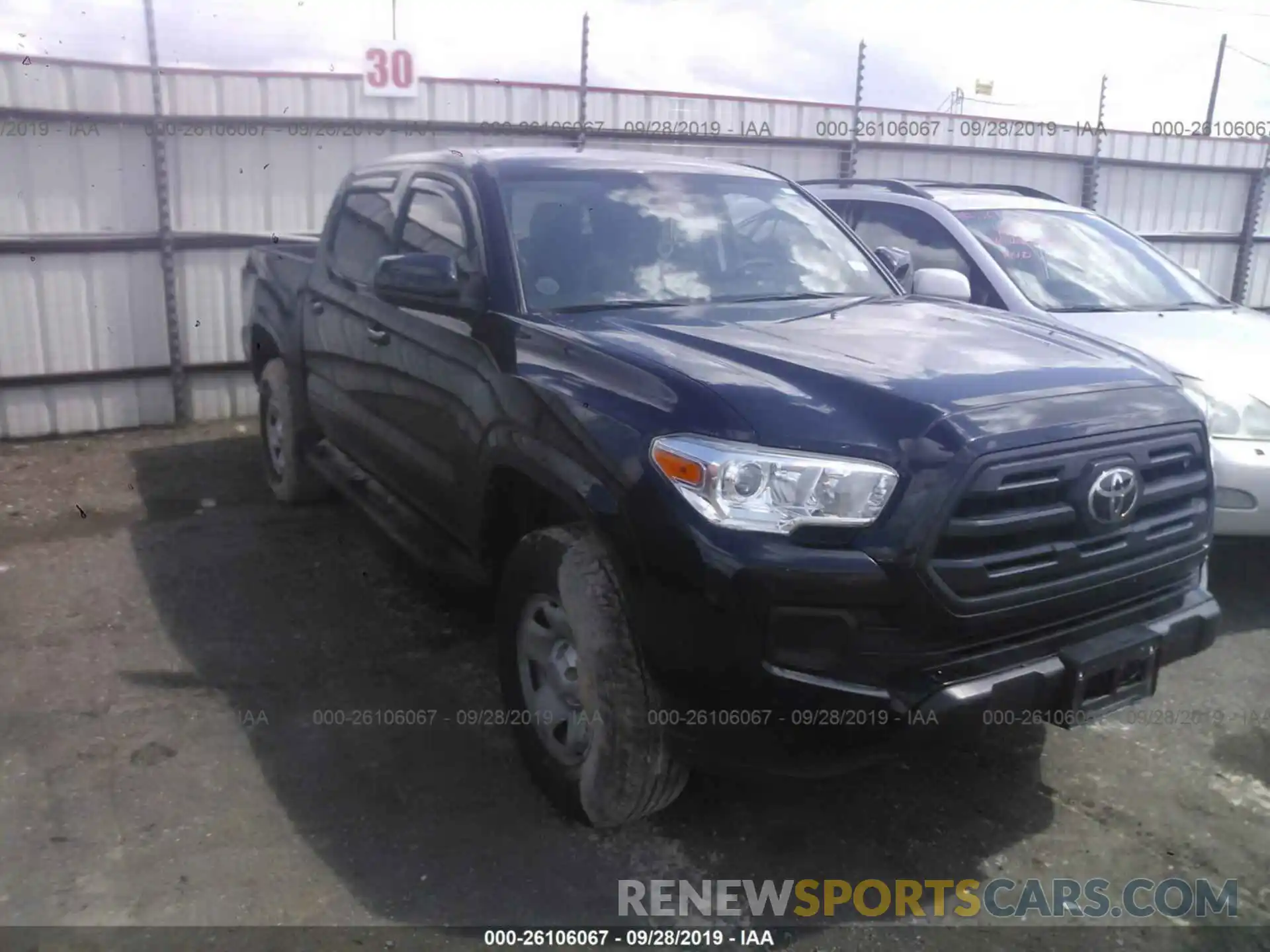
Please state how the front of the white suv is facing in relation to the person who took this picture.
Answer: facing the viewer and to the right of the viewer

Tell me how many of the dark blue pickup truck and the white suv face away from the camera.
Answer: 0

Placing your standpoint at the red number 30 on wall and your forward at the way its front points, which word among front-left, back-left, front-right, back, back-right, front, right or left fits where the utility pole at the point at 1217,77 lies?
back-left

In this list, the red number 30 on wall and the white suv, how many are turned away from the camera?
0

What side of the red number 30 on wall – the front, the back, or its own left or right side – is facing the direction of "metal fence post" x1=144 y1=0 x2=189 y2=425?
right

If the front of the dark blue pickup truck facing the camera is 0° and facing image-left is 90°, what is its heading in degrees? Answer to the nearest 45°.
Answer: approximately 315°

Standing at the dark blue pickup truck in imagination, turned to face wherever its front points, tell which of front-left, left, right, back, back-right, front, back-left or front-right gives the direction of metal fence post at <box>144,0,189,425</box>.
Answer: back

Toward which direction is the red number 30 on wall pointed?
toward the camera

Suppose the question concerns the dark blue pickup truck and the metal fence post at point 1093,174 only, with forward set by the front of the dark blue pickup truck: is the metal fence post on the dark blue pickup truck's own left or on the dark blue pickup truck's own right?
on the dark blue pickup truck's own left

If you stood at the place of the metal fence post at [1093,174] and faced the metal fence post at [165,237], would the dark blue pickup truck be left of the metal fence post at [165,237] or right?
left

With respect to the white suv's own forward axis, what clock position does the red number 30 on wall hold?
The red number 30 on wall is roughly at 5 o'clock from the white suv.

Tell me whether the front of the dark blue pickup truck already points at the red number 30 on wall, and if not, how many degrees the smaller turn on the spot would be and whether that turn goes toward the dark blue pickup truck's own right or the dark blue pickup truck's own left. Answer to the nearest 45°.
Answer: approximately 180°

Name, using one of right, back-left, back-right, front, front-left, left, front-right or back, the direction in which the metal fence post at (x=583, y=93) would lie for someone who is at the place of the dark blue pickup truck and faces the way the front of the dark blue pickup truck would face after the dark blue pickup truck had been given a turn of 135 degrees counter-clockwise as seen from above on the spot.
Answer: front

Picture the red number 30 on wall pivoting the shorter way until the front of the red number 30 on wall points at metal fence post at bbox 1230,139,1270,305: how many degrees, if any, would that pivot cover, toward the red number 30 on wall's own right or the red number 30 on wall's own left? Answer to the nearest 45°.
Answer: approximately 90° to the red number 30 on wall's own left
